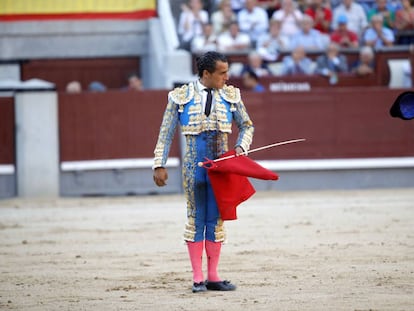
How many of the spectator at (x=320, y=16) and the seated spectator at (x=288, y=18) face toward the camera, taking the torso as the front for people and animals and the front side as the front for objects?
2

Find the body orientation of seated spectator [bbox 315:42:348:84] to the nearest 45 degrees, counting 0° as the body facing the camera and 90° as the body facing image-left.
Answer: approximately 0°

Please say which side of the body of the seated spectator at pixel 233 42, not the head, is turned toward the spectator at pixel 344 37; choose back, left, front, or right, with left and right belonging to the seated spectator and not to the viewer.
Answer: left

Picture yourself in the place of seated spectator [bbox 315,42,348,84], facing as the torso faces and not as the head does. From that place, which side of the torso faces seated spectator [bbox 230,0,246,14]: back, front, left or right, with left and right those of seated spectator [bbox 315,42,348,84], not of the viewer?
back

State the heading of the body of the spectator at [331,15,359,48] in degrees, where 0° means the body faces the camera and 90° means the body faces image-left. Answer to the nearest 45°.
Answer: approximately 0°

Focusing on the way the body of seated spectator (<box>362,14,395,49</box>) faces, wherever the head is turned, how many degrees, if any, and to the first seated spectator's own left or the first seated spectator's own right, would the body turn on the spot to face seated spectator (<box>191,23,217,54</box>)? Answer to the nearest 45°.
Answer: approximately 45° to the first seated spectator's own right

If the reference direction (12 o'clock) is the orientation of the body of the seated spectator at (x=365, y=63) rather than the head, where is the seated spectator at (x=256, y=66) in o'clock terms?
the seated spectator at (x=256, y=66) is roughly at 2 o'clock from the seated spectator at (x=365, y=63).

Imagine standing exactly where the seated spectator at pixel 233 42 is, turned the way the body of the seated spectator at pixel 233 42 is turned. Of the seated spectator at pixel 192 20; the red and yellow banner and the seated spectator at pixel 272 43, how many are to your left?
1
